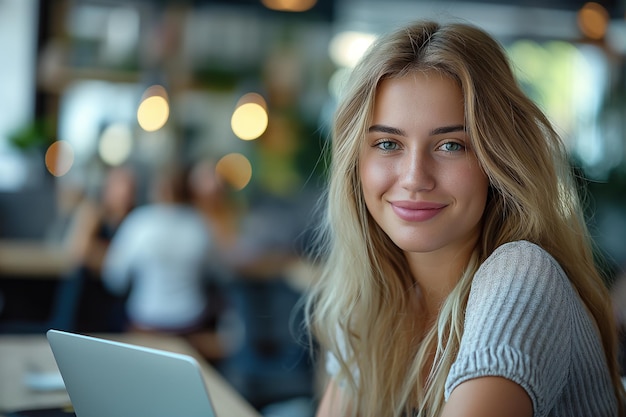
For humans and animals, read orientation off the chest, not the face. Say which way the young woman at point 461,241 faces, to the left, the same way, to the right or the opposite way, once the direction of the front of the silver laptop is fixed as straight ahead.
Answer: the opposite way

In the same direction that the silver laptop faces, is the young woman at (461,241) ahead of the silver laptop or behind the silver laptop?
ahead

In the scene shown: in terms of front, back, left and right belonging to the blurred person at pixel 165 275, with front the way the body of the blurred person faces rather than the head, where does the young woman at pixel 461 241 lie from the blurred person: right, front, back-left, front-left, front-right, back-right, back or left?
back

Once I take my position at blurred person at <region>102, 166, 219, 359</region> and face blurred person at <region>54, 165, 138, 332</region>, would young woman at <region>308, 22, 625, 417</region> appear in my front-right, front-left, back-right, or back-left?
back-left

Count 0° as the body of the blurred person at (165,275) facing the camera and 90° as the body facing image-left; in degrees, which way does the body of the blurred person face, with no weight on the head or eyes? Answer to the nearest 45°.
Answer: approximately 180°

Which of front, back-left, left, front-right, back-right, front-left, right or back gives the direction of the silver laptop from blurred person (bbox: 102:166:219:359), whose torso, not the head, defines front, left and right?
back

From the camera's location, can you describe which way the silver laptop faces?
facing away from the viewer and to the right of the viewer

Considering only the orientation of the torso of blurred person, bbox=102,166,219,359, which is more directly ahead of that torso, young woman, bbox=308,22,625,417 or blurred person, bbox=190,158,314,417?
the blurred person

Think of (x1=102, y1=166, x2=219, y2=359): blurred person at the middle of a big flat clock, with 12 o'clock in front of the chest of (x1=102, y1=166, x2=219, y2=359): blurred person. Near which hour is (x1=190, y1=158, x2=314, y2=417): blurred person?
(x1=190, y1=158, x2=314, y2=417): blurred person is roughly at 2 o'clock from (x1=102, y1=166, x2=219, y2=359): blurred person.

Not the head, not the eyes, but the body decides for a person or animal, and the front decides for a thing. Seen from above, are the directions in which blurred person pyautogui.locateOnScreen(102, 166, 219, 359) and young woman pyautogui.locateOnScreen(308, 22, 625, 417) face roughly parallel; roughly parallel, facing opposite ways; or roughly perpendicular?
roughly perpendicular

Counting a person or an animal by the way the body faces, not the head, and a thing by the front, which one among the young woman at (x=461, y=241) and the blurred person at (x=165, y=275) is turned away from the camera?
the blurred person

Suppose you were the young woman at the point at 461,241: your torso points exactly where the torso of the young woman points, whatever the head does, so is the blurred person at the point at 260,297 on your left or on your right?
on your right

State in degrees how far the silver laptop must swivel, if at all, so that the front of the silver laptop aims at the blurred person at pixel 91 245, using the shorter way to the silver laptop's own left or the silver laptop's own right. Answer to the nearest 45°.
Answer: approximately 45° to the silver laptop's own left
